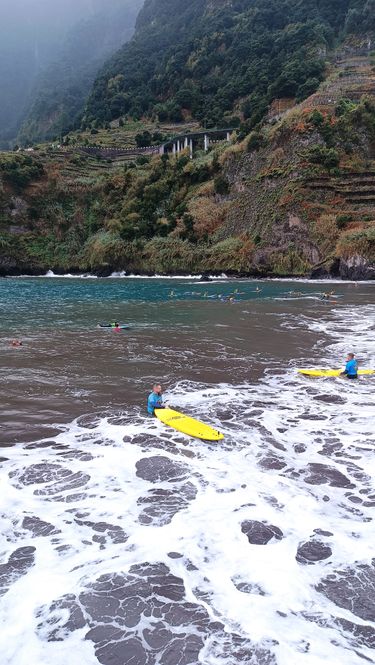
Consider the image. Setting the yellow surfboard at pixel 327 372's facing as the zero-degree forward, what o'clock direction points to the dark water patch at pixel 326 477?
The dark water patch is roughly at 9 o'clock from the yellow surfboard.

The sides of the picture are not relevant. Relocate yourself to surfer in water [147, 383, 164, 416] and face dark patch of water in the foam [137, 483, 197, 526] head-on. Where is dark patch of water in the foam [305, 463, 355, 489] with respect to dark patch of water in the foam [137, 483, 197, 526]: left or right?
left

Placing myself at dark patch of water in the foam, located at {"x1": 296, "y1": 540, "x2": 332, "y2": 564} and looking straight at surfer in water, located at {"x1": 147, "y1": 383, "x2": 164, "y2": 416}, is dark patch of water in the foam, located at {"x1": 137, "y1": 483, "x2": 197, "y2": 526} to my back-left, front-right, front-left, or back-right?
front-left

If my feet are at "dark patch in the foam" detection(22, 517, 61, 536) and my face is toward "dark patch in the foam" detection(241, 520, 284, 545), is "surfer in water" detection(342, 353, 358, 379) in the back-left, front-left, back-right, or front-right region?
front-left

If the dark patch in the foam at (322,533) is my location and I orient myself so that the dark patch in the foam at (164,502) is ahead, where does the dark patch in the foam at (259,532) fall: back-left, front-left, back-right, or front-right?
front-left

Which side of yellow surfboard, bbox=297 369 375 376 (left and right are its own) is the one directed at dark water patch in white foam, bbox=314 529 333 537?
left

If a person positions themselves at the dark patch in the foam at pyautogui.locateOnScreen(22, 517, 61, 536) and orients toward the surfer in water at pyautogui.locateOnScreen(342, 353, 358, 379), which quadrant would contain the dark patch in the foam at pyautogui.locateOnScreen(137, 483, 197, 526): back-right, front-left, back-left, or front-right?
front-right

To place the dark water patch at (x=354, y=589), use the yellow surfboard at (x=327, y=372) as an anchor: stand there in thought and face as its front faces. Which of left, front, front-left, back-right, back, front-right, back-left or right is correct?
left

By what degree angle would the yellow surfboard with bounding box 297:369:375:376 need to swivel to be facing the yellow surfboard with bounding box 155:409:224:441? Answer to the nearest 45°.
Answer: approximately 45° to its left

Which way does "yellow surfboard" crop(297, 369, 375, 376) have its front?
to the viewer's left

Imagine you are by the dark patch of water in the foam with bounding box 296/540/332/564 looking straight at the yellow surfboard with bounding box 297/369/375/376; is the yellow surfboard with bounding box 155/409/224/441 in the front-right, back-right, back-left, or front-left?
front-left
